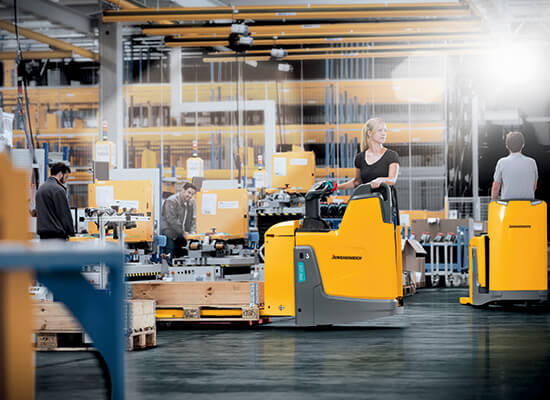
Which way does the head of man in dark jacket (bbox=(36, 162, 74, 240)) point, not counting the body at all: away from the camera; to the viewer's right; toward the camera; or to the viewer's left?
to the viewer's right

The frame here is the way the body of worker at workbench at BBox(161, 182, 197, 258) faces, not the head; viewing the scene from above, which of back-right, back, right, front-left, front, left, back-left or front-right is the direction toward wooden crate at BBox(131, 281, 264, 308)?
front-right

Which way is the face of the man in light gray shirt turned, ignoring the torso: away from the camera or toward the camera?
away from the camera

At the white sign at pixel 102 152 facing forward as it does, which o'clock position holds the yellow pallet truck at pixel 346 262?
The yellow pallet truck is roughly at 11 o'clock from the white sign.

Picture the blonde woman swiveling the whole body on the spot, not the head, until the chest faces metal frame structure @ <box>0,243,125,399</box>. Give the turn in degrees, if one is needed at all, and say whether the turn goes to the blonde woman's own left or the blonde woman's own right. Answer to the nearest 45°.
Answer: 0° — they already face it

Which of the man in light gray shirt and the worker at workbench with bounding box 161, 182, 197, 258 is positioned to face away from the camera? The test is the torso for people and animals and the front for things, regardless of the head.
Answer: the man in light gray shirt

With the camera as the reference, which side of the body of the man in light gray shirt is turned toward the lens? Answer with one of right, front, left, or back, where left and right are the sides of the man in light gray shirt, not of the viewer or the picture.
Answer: back

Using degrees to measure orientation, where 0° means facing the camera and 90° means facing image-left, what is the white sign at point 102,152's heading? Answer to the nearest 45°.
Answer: approximately 0°

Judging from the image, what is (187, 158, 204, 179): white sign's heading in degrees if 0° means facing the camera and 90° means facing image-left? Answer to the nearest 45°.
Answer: approximately 0°
